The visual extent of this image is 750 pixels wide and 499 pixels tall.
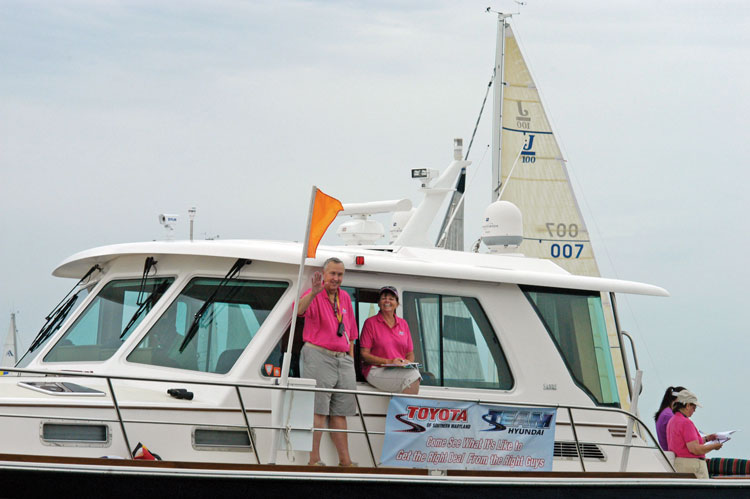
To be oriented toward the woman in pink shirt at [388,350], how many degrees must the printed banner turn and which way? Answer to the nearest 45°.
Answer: approximately 90° to its right

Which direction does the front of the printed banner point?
toward the camera

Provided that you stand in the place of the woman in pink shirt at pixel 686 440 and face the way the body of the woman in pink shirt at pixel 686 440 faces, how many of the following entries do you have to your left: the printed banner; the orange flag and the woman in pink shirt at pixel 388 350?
0

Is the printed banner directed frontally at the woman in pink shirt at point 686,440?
no

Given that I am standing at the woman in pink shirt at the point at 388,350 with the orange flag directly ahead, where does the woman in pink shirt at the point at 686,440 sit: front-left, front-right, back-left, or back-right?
back-left

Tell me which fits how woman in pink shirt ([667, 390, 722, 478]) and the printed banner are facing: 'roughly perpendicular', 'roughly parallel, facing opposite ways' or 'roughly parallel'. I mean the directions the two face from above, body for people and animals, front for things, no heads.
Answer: roughly perpendicular

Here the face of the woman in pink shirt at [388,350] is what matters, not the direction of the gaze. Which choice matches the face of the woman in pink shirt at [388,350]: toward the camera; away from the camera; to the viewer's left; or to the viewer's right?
toward the camera
